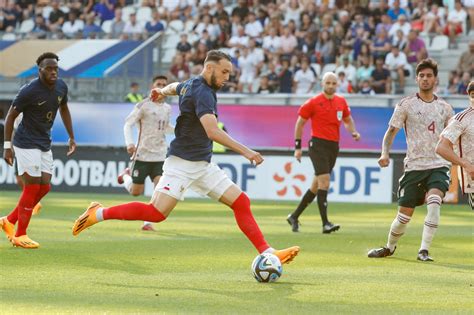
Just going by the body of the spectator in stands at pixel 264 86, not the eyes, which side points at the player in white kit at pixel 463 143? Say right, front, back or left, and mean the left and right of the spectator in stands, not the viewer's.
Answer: front

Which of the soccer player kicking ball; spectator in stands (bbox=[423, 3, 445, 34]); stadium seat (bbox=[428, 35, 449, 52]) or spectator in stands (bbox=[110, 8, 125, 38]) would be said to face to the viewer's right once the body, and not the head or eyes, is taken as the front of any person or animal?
the soccer player kicking ball

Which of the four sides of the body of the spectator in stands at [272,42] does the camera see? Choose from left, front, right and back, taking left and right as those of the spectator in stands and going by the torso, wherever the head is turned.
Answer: front

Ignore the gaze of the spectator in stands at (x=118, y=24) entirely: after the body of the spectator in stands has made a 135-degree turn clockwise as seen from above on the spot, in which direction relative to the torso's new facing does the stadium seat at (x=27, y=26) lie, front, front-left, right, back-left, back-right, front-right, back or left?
front

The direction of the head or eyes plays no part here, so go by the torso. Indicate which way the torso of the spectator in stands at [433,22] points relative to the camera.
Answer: toward the camera

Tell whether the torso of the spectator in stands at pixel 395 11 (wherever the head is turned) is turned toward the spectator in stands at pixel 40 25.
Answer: no

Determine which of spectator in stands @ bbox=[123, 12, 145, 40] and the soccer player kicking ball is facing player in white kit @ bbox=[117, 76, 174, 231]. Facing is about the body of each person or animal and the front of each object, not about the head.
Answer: the spectator in stands

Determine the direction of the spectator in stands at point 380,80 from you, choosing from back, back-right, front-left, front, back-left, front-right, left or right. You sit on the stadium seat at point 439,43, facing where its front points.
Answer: front

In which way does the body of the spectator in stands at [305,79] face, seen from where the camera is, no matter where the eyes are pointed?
toward the camera

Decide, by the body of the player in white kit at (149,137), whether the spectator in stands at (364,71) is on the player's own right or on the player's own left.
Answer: on the player's own left

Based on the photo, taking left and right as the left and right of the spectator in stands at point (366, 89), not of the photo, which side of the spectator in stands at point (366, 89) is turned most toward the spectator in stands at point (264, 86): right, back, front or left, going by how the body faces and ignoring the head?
right

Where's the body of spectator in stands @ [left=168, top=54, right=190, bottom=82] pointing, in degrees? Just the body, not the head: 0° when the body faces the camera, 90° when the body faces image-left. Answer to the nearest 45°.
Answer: approximately 0°

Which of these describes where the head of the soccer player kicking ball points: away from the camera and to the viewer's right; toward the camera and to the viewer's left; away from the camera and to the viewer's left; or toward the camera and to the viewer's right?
toward the camera and to the viewer's right

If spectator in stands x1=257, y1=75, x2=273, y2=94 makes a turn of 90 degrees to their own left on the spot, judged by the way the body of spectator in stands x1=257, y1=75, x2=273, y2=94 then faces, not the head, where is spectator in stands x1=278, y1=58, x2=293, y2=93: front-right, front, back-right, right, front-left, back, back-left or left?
front

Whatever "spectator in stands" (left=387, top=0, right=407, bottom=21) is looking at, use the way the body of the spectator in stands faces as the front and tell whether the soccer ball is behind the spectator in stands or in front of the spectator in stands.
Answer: in front

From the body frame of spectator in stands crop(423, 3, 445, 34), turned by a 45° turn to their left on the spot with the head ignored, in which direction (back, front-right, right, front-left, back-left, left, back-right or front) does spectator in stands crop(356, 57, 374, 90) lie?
right

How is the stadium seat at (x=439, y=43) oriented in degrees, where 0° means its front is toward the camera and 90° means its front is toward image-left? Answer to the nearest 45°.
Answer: approximately 45°

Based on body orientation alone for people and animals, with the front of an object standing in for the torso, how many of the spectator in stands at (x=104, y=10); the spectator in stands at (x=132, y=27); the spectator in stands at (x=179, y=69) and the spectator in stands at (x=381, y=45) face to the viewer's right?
0
